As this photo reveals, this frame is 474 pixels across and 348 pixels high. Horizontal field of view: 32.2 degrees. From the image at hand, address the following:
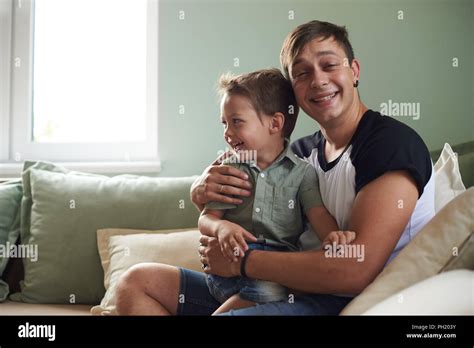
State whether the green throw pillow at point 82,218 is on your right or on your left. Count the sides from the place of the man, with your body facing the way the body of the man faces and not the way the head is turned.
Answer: on your right

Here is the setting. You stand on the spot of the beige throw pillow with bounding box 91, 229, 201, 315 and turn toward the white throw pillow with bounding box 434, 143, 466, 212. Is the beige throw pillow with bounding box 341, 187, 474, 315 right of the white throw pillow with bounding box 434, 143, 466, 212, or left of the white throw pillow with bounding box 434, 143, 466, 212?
right

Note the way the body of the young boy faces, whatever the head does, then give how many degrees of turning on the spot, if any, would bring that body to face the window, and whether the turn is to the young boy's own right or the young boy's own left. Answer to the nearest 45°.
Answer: approximately 90° to the young boy's own right

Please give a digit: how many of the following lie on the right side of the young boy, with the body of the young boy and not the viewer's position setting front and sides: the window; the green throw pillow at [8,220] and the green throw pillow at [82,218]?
3

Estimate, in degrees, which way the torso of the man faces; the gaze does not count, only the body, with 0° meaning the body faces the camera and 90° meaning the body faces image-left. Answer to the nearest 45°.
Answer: approximately 45°

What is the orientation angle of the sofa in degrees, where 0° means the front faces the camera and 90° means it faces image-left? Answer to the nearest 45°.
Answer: approximately 0°

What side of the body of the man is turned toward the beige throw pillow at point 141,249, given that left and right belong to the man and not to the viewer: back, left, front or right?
right

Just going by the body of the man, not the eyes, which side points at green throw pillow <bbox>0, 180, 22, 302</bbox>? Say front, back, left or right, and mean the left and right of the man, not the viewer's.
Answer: right
